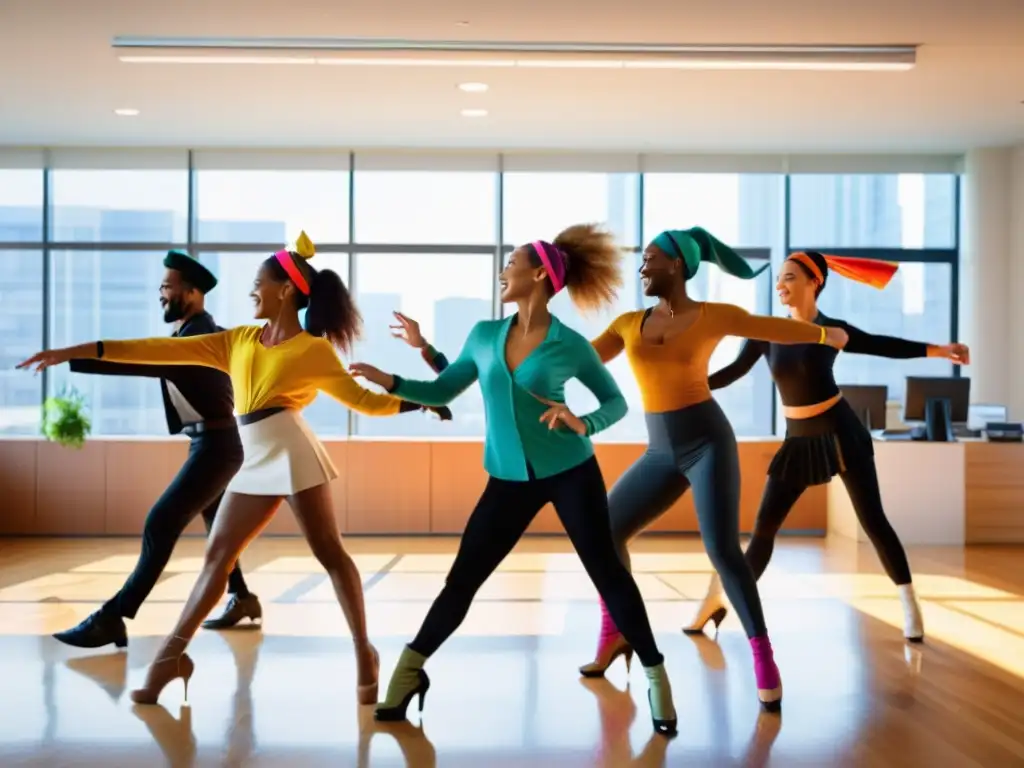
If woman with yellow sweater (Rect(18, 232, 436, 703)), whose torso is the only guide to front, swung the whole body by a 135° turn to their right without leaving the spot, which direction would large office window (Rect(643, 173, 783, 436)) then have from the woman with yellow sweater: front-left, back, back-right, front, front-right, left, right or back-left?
front-right

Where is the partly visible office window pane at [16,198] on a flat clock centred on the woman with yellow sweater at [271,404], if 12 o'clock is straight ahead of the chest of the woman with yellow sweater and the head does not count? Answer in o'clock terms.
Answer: The partly visible office window pane is roughly at 4 o'clock from the woman with yellow sweater.

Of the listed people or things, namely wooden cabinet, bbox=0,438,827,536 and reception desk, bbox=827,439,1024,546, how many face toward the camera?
2

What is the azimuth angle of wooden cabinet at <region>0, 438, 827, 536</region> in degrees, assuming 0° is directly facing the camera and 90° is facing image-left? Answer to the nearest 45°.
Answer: approximately 0°

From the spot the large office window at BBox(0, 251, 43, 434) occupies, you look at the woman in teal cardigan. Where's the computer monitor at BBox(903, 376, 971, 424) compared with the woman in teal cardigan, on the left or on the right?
left

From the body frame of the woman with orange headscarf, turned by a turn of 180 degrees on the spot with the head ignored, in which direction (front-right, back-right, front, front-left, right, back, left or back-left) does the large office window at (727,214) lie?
front-left

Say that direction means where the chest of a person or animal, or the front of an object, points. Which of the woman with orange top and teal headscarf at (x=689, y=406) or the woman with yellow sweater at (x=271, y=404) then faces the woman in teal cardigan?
the woman with orange top and teal headscarf at (x=689, y=406)

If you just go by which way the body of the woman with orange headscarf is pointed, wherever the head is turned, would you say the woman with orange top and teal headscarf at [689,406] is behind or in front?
in front
